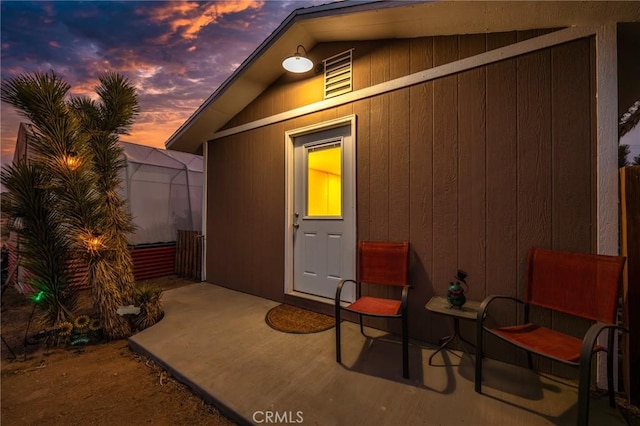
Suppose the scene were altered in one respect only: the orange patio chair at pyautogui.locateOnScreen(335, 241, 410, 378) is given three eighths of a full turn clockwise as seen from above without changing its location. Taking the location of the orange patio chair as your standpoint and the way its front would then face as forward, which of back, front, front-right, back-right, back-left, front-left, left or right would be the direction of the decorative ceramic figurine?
back-right

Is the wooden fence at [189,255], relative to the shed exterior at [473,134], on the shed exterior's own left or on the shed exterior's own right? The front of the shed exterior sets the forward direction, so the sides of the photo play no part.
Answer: on the shed exterior's own right

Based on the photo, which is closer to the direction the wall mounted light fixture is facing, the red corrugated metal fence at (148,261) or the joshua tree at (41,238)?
the joshua tree

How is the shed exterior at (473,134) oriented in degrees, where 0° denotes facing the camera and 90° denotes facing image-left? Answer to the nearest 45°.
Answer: approximately 45°

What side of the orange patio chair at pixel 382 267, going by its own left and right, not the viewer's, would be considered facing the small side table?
left

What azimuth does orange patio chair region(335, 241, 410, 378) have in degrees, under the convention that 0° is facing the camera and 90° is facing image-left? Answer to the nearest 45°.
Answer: approximately 45°

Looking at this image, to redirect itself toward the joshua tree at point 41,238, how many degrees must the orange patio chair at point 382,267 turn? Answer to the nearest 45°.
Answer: approximately 45° to its right

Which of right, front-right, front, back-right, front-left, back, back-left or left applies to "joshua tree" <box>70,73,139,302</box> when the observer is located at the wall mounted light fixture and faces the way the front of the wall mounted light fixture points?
front-right
